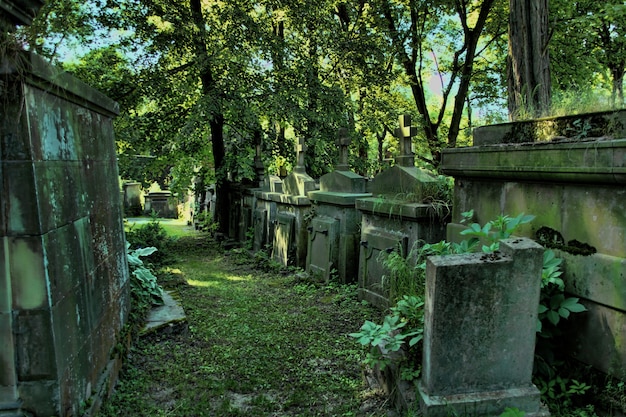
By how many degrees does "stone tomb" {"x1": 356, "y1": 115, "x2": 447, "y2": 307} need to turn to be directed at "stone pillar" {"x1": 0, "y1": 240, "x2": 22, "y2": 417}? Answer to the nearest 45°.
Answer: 0° — it already faces it

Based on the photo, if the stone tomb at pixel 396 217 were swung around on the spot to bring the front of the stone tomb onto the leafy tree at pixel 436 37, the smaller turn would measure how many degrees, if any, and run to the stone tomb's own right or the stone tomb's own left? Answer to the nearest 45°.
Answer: approximately 135° to the stone tomb's own right

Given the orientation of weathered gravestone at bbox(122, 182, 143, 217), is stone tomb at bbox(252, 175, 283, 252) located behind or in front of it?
in front

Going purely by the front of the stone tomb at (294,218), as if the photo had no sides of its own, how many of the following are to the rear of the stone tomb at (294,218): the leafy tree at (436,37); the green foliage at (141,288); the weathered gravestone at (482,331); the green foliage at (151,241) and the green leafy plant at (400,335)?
1

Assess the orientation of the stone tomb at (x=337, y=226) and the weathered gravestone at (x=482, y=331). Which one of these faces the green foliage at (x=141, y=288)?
the stone tomb

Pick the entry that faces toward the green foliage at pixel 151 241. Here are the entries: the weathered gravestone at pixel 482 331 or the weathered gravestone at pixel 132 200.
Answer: the weathered gravestone at pixel 132 200

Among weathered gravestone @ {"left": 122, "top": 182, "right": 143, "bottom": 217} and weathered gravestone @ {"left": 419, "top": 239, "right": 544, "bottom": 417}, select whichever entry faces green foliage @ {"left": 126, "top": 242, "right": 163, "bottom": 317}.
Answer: weathered gravestone @ {"left": 122, "top": 182, "right": 143, "bottom": 217}

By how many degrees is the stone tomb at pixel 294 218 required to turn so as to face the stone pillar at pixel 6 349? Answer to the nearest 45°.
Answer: approximately 45° to its left

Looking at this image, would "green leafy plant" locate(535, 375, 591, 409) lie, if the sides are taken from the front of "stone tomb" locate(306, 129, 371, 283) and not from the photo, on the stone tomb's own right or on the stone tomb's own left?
on the stone tomb's own left

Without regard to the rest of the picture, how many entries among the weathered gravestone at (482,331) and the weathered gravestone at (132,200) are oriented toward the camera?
2

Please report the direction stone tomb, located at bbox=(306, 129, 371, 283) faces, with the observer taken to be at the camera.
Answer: facing the viewer and to the left of the viewer

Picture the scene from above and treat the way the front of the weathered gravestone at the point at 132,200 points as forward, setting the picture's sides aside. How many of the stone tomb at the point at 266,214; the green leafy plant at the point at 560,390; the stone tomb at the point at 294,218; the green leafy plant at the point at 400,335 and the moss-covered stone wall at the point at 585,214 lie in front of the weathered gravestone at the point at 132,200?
5

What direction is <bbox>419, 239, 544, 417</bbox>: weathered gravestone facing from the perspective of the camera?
toward the camera
